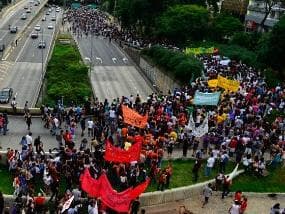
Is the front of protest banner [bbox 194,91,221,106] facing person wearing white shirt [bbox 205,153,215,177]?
yes

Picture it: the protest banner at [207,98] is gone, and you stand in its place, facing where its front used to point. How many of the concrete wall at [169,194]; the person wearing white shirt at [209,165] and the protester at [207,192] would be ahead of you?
3

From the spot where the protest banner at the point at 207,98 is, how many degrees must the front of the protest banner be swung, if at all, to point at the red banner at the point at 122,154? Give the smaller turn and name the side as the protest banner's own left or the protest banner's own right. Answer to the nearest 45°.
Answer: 0° — it already faces it

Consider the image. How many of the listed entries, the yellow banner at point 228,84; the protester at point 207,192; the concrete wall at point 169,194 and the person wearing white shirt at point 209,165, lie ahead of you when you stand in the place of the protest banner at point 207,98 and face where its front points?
3

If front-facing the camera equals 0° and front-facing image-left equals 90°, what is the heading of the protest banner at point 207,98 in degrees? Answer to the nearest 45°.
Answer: approximately 0°

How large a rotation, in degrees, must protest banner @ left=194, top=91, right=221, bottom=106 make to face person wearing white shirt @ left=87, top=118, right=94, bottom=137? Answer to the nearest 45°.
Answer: approximately 45° to its right

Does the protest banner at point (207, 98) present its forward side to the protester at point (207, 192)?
yes

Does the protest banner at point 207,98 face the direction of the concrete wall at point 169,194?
yes

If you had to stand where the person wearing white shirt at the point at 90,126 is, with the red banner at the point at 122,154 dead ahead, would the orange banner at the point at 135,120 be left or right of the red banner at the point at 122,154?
left
